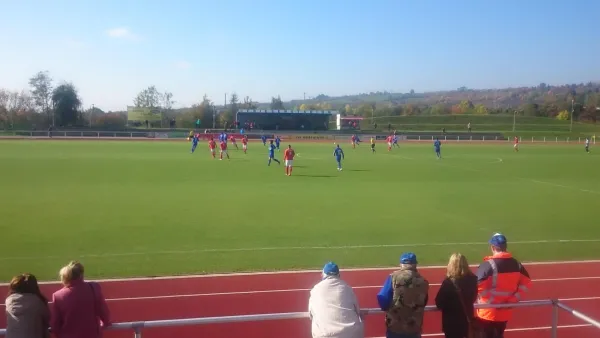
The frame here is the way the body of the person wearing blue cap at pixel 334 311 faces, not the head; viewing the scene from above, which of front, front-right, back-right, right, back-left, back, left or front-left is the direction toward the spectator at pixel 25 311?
left

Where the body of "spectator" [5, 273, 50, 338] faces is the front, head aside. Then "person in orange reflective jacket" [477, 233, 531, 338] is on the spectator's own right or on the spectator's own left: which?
on the spectator's own right

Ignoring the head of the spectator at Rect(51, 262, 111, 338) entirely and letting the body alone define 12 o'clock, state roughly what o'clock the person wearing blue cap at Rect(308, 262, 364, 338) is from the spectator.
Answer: The person wearing blue cap is roughly at 4 o'clock from the spectator.

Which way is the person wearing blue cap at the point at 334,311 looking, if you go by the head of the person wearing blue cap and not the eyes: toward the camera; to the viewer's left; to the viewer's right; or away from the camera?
away from the camera

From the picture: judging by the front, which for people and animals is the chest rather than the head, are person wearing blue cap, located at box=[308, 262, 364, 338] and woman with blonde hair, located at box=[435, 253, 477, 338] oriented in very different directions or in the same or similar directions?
same or similar directions

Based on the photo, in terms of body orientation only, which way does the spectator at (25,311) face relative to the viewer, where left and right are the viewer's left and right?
facing away from the viewer

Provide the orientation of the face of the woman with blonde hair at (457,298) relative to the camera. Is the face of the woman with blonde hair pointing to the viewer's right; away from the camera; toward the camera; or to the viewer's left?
away from the camera

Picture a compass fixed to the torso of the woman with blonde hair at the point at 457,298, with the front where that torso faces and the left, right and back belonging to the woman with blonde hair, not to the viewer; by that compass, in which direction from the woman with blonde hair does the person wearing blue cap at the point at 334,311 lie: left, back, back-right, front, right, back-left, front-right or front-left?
back-left

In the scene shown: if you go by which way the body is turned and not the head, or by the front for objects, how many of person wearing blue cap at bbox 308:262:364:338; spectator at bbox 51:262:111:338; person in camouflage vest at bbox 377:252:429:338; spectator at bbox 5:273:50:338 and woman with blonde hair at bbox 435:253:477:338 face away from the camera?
5

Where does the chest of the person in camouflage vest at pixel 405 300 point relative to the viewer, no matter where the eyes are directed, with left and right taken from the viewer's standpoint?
facing away from the viewer

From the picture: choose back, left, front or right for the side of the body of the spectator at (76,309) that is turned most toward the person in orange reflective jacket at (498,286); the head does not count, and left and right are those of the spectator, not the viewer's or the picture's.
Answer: right

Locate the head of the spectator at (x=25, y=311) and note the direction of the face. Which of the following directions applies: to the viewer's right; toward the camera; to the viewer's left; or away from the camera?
away from the camera

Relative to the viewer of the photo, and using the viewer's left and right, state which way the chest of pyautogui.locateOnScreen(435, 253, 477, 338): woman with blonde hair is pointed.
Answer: facing away from the viewer

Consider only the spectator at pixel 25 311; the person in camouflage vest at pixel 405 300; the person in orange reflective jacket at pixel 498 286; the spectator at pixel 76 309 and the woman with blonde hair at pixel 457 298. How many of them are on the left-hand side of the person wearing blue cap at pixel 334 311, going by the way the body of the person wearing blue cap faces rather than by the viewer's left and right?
2

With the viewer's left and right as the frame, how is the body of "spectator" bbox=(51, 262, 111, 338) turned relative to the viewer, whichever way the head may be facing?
facing away from the viewer

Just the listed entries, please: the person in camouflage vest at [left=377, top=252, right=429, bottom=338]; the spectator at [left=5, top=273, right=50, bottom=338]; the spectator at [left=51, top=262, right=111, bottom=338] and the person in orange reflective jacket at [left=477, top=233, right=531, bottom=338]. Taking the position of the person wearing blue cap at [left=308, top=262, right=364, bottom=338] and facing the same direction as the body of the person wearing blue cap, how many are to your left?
2

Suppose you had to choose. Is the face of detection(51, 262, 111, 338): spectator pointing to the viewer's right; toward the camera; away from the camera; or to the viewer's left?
away from the camera

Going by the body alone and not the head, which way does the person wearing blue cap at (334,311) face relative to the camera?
away from the camera
